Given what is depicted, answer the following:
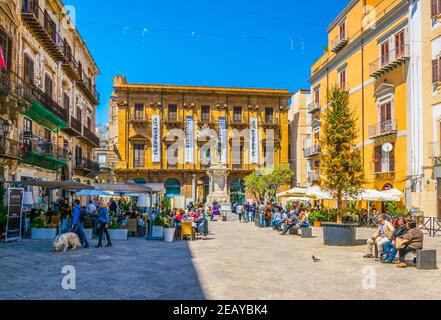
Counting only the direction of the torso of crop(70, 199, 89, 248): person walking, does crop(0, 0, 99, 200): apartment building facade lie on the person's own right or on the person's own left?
on the person's own right

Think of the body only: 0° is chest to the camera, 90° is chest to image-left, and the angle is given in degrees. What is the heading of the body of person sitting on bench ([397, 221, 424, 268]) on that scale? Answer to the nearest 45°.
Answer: approximately 90°

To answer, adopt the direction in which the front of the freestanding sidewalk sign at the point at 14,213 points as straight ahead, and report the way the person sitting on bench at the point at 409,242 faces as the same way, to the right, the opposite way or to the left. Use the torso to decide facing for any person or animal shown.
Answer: the opposite way

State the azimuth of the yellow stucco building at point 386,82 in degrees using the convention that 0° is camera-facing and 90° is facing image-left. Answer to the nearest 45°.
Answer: approximately 45°

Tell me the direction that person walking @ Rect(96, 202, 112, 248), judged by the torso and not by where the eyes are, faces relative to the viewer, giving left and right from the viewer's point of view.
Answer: facing to the left of the viewer
